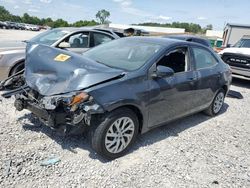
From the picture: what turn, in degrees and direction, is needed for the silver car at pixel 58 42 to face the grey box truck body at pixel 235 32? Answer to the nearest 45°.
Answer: approximately 180°

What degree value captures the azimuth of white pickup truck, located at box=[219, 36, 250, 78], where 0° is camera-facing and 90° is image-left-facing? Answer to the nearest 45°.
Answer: approximately 45°

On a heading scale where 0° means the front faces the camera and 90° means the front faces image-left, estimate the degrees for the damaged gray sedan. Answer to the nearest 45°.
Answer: approximately 45°

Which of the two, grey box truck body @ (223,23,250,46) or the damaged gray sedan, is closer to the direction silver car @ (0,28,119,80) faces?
the damaged gray sedan

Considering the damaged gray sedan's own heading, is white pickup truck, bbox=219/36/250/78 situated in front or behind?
behind

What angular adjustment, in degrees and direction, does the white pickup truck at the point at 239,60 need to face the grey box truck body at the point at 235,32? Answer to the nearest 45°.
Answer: approximately 135° to its right

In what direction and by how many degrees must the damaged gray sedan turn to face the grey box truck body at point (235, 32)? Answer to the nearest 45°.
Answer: approximately 180°
